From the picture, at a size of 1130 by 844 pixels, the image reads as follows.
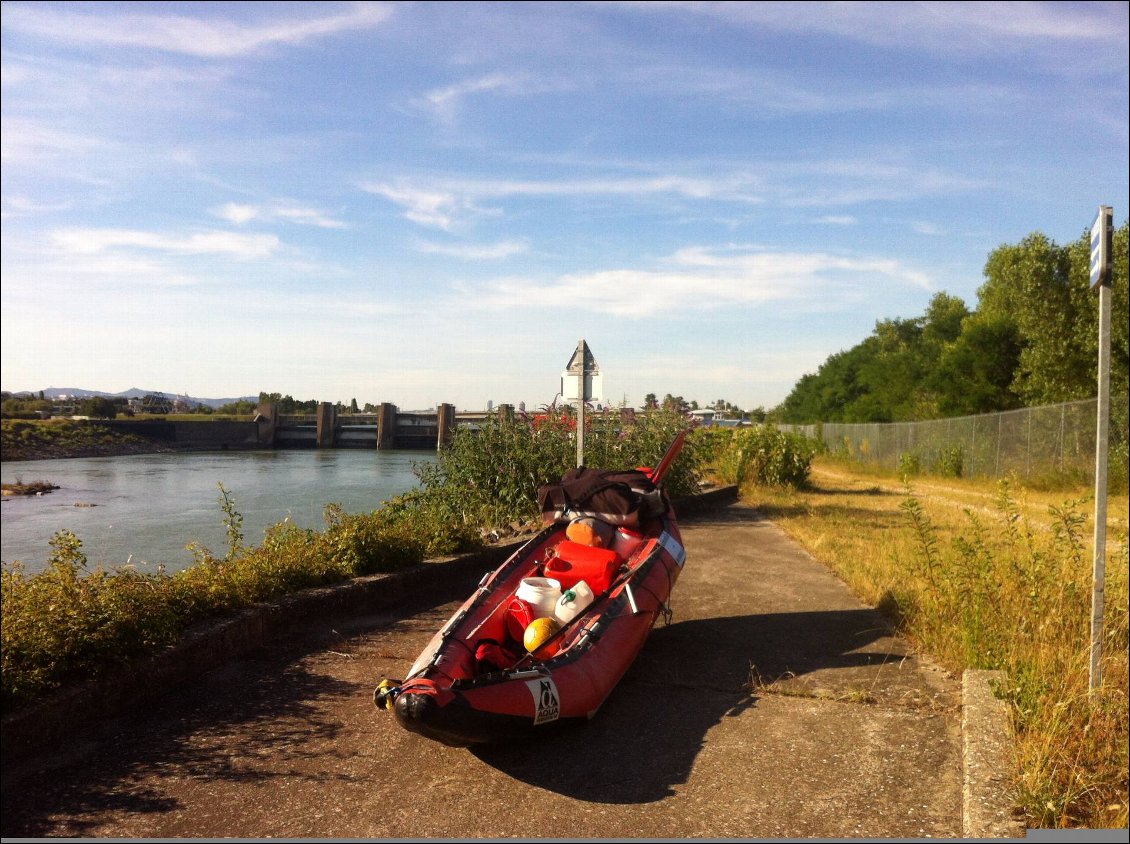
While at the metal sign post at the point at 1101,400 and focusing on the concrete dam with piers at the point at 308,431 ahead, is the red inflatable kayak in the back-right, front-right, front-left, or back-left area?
front-left

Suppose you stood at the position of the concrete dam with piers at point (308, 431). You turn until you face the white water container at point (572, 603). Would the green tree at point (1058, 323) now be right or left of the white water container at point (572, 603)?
left

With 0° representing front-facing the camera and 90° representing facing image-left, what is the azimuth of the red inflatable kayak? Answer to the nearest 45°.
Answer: approximately 45°

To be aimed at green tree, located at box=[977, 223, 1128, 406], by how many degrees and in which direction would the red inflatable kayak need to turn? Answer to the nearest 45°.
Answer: approximately 180°

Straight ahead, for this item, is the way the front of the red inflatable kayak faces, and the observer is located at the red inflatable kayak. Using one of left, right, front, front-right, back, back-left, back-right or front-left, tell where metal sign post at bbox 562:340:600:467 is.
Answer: back-right

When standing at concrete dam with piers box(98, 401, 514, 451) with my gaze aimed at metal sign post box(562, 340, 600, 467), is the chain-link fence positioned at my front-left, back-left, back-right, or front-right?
front-left

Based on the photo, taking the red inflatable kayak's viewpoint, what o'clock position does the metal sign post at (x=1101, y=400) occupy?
The metal sign post is roughly at 8 o'clock from the red inflatable kayak.

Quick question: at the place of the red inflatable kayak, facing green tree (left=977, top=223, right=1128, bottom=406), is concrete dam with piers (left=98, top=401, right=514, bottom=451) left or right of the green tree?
left

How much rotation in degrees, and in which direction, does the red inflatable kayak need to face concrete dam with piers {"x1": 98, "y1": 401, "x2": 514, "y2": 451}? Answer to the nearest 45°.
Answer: approximately 135° to its right

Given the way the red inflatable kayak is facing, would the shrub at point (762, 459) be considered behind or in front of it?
behind
